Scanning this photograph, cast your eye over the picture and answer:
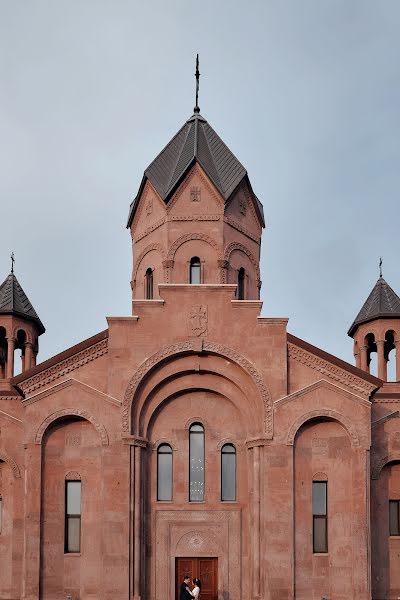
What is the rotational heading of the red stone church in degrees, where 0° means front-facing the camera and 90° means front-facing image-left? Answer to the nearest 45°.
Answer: approximately 0°

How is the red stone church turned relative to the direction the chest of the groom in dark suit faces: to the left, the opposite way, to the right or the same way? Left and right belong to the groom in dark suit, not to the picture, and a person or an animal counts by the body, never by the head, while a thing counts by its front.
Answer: to the right

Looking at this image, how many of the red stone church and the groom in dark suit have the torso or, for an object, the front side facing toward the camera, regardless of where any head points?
1

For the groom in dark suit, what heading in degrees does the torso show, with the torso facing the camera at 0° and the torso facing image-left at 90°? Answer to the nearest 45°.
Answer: approximately 270°
